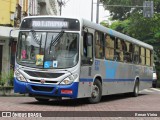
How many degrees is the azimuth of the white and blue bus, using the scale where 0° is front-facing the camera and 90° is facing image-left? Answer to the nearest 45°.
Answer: approximately 45°
